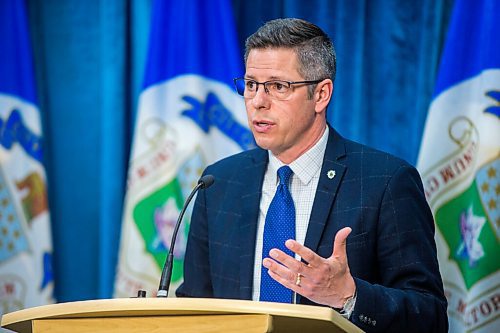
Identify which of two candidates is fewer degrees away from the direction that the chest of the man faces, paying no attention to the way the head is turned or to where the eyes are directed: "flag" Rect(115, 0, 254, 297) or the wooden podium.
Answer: the wooden podium

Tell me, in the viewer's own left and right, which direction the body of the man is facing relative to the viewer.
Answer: facing the viewer and to the left of the viewer

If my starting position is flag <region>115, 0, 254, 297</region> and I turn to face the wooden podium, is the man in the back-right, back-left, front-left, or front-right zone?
front-left

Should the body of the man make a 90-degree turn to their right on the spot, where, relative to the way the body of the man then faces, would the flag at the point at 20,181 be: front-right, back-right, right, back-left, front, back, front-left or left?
front

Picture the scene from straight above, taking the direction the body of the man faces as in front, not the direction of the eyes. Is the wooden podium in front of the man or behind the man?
in front

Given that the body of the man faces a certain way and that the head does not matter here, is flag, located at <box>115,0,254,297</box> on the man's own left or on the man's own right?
on the man's own right

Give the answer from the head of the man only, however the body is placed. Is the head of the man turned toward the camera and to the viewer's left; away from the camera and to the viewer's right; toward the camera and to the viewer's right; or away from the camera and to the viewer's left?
toward the camera and to the viewer's left

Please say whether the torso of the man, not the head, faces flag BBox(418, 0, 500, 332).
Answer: no
